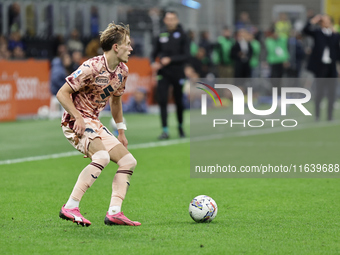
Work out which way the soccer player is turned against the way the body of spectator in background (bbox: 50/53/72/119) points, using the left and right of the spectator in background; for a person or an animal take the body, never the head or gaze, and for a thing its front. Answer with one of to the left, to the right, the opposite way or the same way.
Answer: the same way

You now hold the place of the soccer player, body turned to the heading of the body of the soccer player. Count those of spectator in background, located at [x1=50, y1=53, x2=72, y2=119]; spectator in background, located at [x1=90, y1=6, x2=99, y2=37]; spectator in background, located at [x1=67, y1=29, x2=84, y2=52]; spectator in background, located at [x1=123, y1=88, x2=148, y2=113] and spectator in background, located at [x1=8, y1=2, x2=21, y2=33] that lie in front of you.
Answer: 0

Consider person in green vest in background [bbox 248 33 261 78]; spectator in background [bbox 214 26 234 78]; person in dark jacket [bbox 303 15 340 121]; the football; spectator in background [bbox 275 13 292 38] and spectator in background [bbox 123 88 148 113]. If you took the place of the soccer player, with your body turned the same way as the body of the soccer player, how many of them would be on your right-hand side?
0

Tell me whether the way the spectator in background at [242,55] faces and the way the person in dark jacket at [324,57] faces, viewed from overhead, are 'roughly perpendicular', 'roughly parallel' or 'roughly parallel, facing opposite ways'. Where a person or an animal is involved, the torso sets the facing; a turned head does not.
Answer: roughly parallel

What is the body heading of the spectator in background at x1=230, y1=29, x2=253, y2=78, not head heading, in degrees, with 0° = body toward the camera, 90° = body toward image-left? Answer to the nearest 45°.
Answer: approximately 0°

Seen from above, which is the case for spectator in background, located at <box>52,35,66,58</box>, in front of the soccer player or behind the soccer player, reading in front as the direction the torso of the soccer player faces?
behind

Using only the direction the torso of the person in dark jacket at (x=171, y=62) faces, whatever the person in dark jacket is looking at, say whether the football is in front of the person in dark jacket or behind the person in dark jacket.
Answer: in front

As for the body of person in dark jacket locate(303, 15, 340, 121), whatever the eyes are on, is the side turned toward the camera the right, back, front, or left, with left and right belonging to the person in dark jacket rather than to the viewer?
front

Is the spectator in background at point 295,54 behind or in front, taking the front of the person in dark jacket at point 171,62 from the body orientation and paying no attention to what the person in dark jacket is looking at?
behind

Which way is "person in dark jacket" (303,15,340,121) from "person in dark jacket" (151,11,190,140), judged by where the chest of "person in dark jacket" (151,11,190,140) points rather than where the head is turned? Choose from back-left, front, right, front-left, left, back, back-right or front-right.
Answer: back-left

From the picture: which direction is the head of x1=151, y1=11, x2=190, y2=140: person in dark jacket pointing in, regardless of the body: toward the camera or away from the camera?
toward the camera

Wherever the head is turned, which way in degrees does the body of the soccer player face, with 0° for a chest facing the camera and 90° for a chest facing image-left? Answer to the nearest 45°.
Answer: approximately 315°

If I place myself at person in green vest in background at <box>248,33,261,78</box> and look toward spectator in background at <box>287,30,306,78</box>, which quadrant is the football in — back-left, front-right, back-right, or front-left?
back-right

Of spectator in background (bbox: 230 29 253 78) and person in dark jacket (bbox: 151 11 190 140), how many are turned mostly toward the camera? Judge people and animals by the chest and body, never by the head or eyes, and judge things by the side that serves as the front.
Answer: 2

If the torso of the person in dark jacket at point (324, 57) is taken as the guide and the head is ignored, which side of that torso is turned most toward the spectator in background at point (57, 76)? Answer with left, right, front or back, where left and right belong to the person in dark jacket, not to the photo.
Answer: right

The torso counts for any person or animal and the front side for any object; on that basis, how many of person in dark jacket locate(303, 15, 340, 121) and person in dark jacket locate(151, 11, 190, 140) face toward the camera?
2

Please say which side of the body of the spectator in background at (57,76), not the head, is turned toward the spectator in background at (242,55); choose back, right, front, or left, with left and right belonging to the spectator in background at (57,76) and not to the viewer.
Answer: left

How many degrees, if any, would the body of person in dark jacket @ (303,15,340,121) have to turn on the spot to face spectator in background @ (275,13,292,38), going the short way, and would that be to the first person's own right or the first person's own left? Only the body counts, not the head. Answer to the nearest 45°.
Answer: approximately 180°

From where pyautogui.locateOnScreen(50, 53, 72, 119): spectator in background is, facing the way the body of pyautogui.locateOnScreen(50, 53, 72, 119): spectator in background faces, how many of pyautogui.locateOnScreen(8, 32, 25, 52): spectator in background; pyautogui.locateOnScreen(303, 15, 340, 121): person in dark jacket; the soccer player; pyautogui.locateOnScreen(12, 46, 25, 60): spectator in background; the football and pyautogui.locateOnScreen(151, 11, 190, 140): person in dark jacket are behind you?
2

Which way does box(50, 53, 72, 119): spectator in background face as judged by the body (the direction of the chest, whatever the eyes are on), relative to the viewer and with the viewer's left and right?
facing the viewer and to the right of the viewer

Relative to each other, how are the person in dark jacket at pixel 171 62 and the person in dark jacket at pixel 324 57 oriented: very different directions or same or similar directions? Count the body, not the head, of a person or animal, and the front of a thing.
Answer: same or similar directions

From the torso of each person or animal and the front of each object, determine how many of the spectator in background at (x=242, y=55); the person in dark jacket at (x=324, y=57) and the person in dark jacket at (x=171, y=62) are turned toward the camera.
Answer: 3

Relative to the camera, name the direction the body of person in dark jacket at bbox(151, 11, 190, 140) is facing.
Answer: toward the camera
